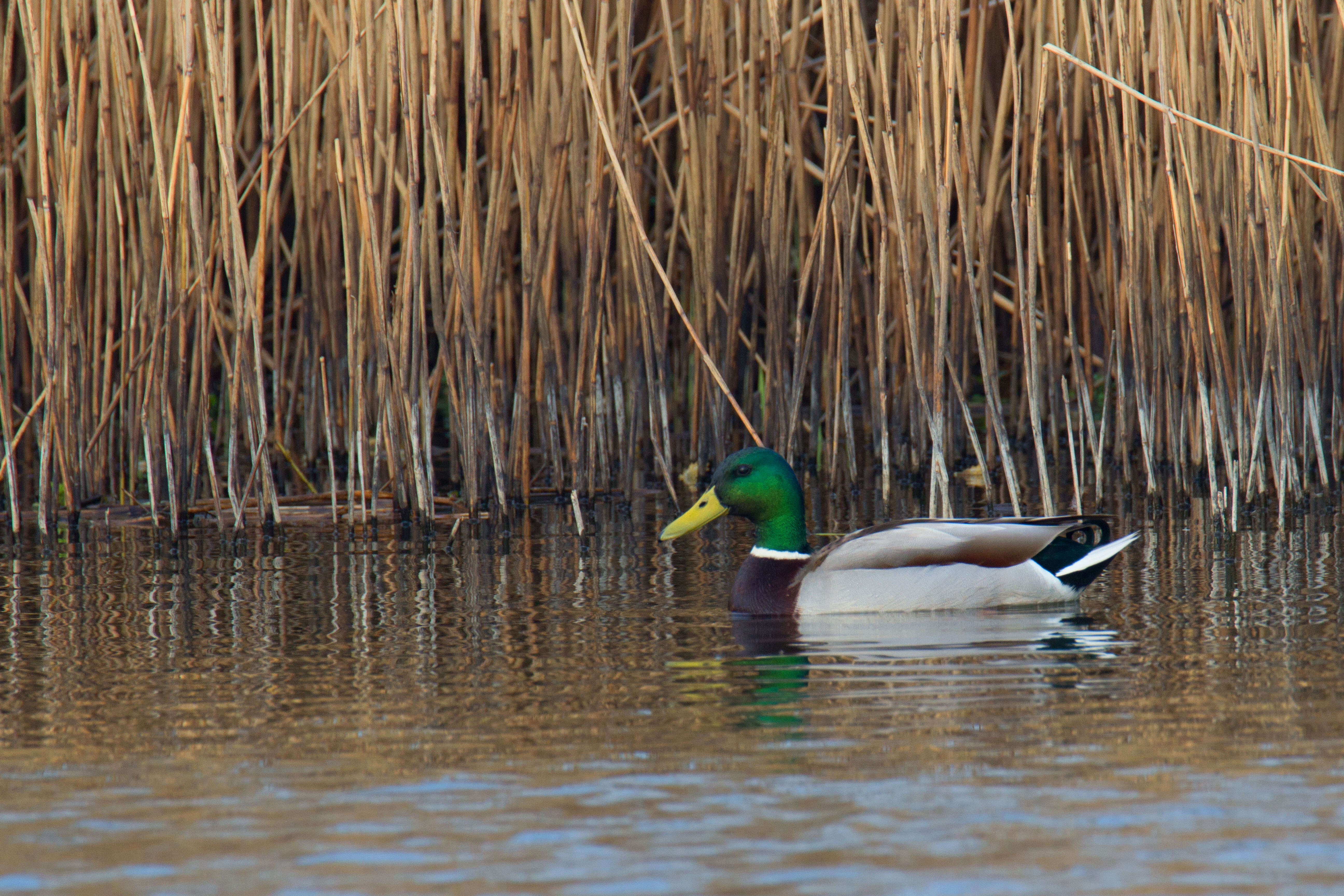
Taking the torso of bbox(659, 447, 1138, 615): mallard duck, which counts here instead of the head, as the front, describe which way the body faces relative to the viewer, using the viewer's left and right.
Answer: facing to the left of the viewer
